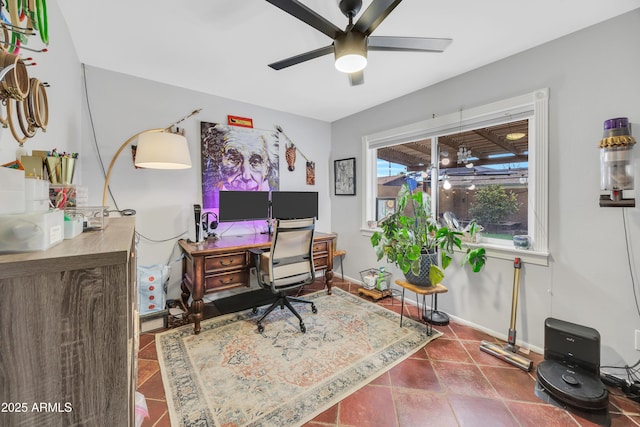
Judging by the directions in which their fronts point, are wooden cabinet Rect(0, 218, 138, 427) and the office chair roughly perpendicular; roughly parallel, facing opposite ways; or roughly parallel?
roughly perpendicular

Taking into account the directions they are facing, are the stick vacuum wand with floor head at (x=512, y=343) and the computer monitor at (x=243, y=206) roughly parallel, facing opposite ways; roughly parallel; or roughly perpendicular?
roughly perpendicular

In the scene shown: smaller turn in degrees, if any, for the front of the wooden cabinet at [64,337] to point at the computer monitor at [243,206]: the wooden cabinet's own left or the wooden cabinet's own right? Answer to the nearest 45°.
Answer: approximately 45° to the wooden cabinet's own left

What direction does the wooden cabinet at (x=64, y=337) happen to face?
to the viewer's right

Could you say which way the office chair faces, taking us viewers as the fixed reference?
facing away from the viewer and to the left of the viewer

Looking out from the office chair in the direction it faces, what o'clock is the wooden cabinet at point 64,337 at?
The wooden cabinet is roughly at 8 o'clock from the office chair.
